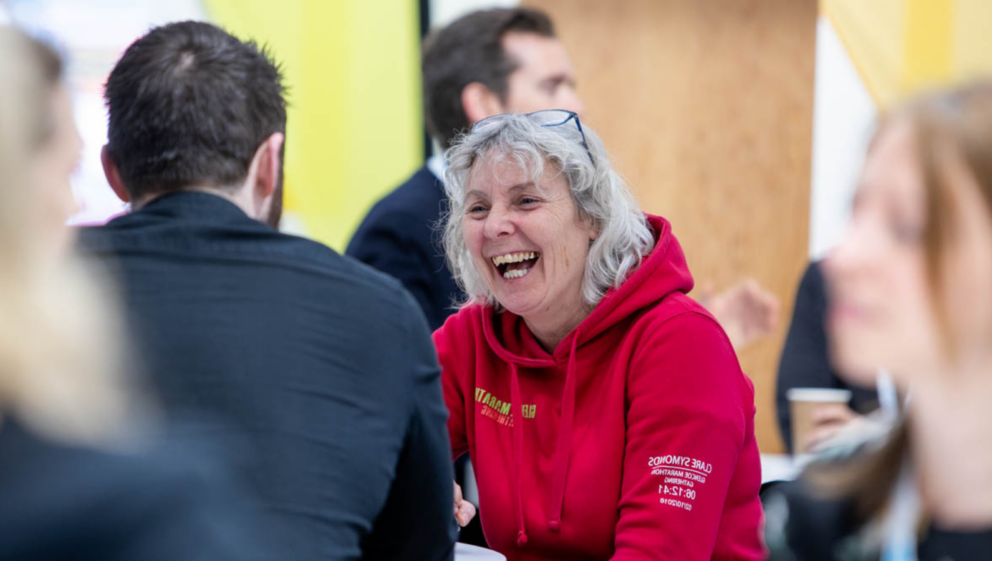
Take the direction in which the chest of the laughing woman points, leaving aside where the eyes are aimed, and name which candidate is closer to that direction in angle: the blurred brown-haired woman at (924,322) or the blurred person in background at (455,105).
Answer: the blurred brown-haired woman

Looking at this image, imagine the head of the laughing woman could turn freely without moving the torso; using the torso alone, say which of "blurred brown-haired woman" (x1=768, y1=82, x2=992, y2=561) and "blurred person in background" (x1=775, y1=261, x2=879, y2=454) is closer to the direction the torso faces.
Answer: the blurred brown-haired woman

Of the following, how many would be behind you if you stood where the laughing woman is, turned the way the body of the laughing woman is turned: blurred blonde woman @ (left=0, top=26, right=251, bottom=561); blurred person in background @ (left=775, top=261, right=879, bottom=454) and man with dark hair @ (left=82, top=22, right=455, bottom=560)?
1

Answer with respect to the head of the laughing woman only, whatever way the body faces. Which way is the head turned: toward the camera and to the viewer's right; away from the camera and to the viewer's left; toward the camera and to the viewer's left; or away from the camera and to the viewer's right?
toward the camera and to the viewer's left

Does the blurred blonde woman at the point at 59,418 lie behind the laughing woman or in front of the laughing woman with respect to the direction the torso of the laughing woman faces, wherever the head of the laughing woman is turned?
in front

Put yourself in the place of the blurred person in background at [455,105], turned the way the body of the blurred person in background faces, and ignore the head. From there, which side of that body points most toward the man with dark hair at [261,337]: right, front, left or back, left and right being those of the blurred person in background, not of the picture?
right

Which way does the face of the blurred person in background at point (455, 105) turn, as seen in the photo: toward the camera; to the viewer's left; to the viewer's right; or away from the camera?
to the viewer's right

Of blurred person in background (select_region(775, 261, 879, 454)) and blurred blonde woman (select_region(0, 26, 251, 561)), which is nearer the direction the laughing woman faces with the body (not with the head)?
the blurred blonde woman

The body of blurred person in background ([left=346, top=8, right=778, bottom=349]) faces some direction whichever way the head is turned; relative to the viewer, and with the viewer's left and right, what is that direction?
facing to the right of the viewer

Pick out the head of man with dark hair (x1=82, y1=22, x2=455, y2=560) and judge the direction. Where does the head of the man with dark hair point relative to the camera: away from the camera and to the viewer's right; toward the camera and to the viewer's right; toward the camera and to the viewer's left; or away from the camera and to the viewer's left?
away from the camera and to the viewer's right

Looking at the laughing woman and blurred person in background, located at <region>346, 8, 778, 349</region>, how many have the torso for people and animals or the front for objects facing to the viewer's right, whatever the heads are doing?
1

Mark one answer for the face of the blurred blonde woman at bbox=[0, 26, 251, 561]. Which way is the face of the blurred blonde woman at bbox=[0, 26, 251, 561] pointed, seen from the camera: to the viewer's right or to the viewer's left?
to the viewer's right

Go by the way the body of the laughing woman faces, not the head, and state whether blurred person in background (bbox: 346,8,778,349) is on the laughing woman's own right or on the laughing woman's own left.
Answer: on the laughing woman's own right

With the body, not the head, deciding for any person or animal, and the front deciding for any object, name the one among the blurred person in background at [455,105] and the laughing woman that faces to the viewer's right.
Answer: the blurred person in background
